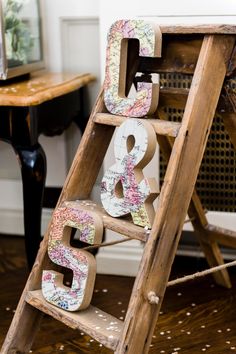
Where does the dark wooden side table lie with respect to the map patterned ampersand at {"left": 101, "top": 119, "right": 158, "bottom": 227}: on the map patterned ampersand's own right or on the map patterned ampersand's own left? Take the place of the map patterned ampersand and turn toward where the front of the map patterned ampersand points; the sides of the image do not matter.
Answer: on the map patterned ampersand's own right

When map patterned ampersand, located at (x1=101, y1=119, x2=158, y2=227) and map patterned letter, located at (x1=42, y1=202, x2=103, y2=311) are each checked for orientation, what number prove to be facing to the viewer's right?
0

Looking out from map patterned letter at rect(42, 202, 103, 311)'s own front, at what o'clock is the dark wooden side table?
The dark wooden side table is roughly at 4 o'clock from the map patterned letter.

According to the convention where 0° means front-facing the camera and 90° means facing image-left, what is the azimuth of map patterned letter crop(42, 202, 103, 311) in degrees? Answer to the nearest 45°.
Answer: approximately 45°

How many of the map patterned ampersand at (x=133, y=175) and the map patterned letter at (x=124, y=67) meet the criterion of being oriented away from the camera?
0

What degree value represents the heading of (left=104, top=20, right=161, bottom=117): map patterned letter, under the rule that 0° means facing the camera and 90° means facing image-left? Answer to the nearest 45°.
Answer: approximately 45°
